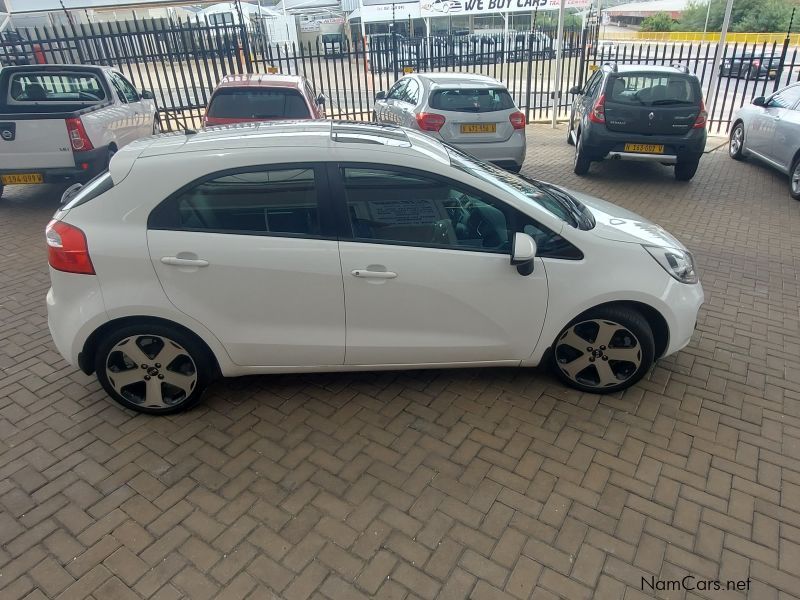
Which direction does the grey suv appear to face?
away from the camera

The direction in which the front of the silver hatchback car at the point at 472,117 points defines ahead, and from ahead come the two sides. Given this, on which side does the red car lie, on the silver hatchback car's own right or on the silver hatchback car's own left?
on the silver hatchback car's own left

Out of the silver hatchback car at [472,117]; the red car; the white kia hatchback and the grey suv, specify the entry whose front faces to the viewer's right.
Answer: the white kia hatchback

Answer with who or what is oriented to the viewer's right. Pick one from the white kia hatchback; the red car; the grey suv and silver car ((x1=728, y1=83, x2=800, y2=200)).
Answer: the white kia hatchback

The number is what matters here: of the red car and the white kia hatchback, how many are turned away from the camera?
1

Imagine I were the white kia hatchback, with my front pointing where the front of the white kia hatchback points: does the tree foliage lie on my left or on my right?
on my left

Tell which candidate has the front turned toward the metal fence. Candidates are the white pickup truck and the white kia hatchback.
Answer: the white pickup truck

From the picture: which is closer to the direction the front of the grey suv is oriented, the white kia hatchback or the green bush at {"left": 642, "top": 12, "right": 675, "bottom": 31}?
the green bush

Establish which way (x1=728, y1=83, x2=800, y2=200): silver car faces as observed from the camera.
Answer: facing away from the viewer and to the left of the viewer

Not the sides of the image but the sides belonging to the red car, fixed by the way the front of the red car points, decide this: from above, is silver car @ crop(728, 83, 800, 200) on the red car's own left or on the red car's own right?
on the red car's own right

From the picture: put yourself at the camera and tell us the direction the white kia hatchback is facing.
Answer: facing to the right of the viewer

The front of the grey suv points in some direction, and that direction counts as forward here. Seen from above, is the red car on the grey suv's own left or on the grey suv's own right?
on the grey suv's own left

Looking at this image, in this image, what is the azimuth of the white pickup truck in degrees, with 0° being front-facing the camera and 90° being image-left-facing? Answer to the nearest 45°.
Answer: approximately 225°

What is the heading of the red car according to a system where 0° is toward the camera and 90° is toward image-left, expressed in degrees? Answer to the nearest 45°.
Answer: approximately 180°

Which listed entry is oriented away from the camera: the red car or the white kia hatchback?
the red car
